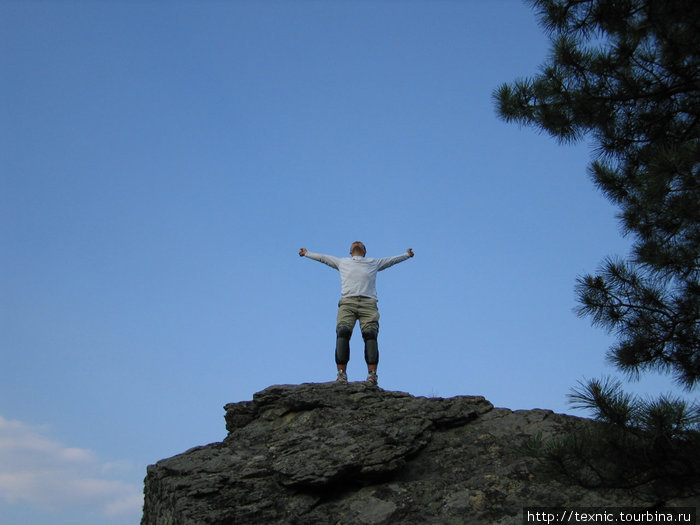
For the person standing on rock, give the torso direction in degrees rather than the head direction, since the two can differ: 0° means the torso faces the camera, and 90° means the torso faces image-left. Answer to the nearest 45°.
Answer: approximately 0°
